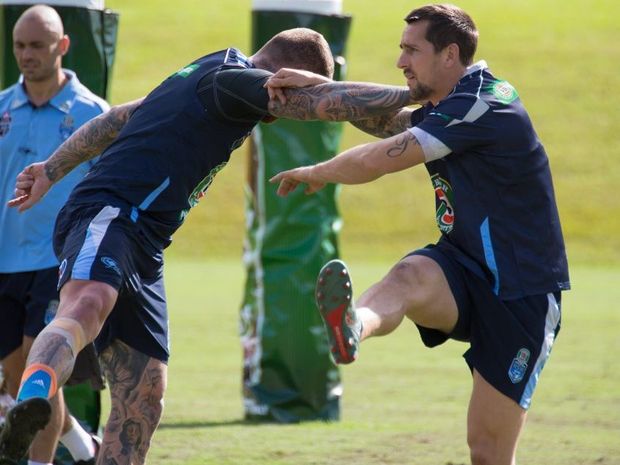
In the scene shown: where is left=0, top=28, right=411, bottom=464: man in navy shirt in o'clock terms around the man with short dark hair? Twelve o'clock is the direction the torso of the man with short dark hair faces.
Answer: The man in navy shirt is roughly at 12 o'clock from the man with short dark hair.

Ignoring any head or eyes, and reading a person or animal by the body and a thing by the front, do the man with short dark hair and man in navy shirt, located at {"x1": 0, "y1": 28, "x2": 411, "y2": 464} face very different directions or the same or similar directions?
very different directions

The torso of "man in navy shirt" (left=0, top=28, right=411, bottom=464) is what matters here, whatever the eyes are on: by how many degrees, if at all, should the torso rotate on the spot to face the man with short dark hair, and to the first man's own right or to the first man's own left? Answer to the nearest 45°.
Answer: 0° — they already face them

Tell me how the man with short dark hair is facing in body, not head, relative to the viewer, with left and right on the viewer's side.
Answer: facing to the left of the viewer

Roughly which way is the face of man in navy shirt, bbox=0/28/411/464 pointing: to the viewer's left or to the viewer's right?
to the viewer's right

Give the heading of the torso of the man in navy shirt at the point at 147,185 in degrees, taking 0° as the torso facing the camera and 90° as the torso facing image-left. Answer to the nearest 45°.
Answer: approximately 270°
